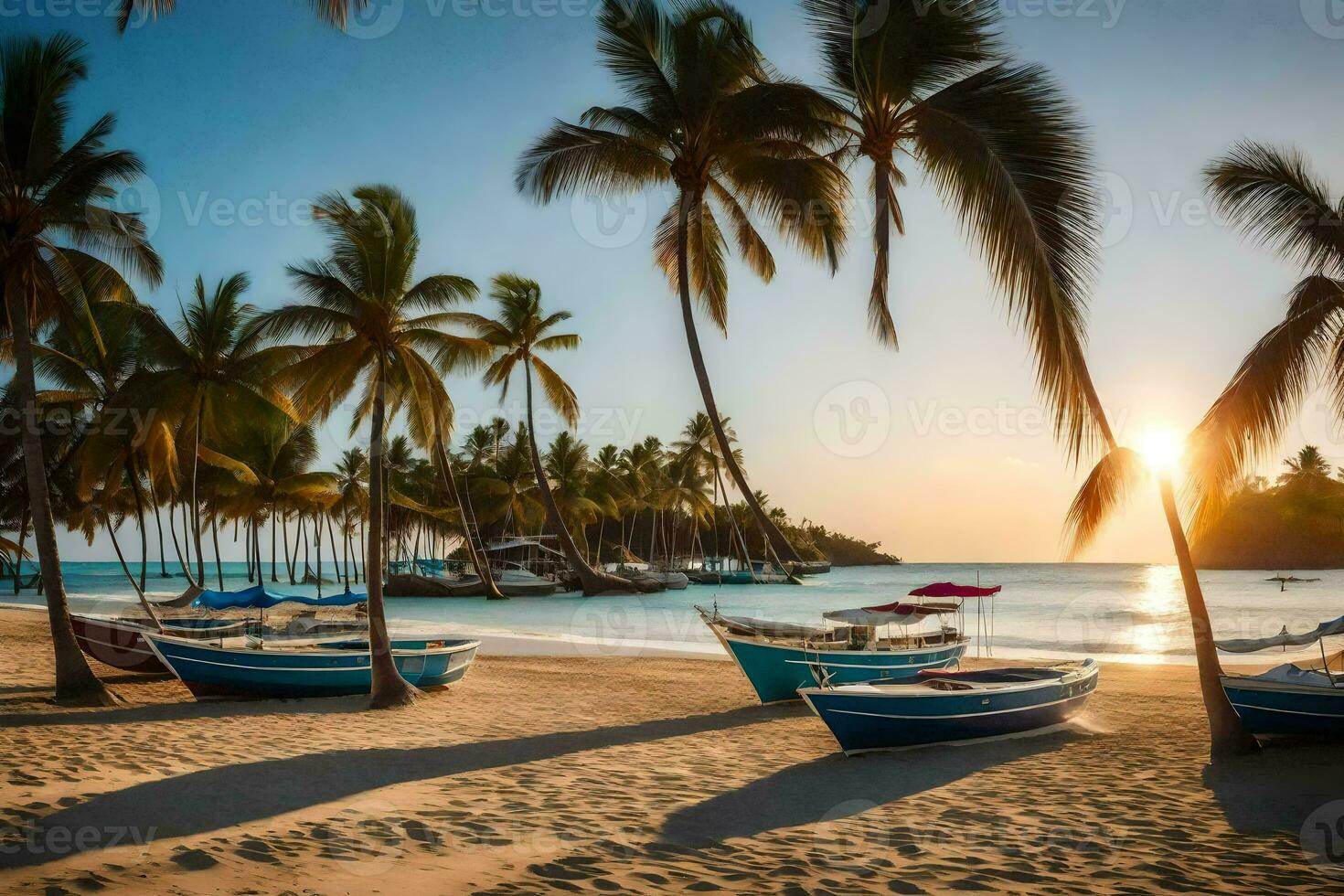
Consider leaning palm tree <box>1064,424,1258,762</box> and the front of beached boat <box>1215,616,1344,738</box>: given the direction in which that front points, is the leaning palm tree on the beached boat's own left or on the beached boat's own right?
on the beached boat's own left

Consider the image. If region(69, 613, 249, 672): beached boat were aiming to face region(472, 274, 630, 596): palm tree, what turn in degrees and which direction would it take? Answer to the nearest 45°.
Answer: approximately 135° to its right

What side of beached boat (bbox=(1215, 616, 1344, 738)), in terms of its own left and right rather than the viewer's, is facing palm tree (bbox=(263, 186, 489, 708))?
front

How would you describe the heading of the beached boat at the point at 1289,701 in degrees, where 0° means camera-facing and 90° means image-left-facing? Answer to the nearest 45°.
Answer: approximately 90°

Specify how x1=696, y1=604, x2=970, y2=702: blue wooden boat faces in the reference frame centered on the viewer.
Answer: facing the viewer and to the left of the viewer

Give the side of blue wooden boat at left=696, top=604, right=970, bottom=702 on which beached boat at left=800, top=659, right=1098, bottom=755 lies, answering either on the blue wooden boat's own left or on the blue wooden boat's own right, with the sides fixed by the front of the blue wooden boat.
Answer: on the blue wooden boat's own left

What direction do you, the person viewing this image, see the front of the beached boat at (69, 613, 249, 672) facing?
facing to the left of the viewer
